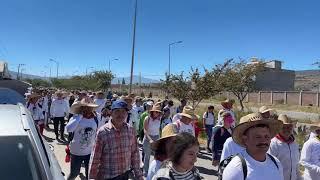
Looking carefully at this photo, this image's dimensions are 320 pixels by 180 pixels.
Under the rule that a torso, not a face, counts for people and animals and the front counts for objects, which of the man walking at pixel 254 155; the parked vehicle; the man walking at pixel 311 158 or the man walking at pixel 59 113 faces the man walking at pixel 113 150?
the man walking at pixel 59 113

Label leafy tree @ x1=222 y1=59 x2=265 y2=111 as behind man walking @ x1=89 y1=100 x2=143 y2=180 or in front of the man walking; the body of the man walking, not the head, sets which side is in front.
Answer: behind

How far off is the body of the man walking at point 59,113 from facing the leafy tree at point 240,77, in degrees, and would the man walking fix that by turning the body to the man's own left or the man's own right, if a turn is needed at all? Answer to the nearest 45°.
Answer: approximately 135° to the man's own left

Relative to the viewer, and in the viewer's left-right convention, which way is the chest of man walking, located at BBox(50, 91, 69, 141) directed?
facing the viewer

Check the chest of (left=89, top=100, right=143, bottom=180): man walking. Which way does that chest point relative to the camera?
toward the camera

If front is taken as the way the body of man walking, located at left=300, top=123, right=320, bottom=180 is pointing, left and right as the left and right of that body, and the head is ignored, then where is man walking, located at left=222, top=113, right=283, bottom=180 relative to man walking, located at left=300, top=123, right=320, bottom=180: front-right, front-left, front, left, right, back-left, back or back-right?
front-right

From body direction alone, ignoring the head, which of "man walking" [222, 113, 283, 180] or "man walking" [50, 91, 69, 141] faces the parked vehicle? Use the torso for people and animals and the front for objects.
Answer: "man walking" [50, 91, 69, 141]
